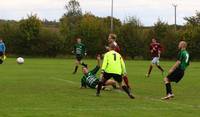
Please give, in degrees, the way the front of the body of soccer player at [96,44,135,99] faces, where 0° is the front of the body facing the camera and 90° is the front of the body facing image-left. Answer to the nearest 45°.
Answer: approximately 180°

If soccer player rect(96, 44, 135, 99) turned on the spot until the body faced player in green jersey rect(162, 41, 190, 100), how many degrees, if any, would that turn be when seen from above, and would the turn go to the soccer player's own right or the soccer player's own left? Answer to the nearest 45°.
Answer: approximately 90° to the soccer player's own right
